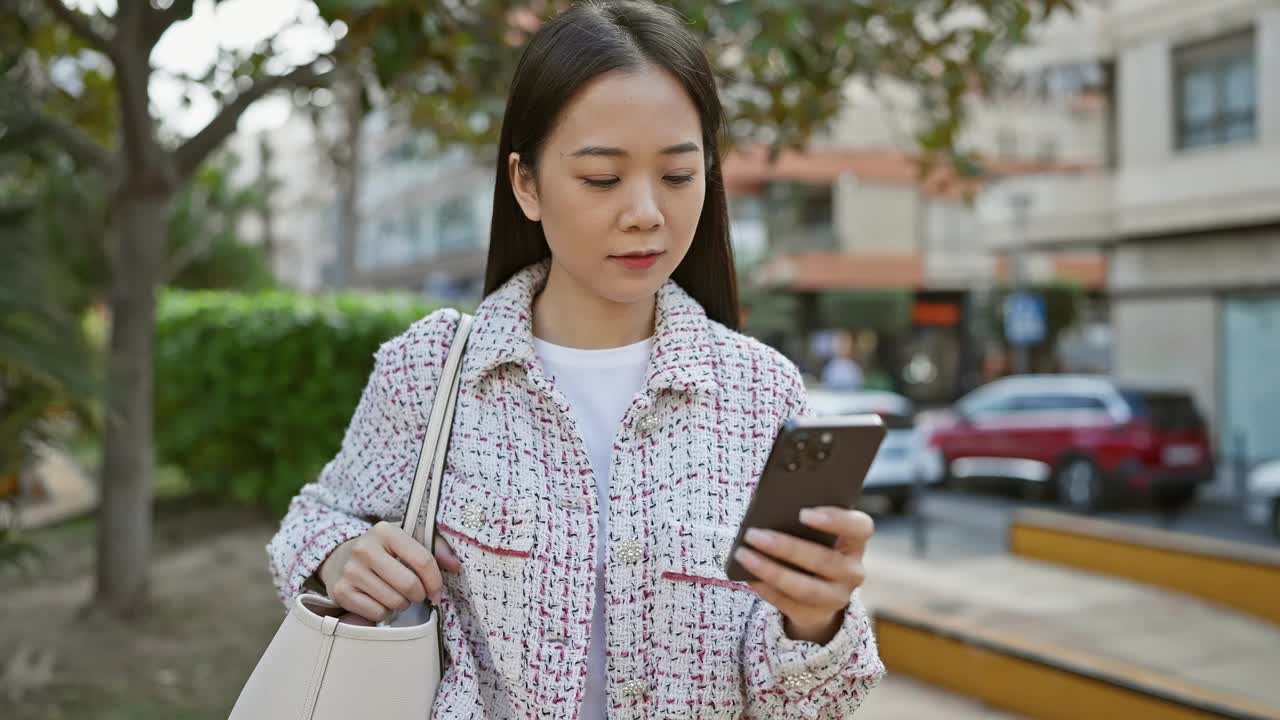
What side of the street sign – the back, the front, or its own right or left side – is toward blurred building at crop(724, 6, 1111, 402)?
back

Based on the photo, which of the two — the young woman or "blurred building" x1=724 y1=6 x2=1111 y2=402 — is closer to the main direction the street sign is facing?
the young woman

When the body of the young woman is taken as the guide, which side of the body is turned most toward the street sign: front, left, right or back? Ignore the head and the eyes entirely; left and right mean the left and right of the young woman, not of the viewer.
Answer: back

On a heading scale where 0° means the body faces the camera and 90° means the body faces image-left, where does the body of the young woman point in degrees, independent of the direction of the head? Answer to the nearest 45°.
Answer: approximately 0°

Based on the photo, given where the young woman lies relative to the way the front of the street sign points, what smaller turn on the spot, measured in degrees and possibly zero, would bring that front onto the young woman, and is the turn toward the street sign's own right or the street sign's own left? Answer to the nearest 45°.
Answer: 0° — it already faces them

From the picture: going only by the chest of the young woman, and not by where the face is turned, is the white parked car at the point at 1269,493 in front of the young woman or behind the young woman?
behind

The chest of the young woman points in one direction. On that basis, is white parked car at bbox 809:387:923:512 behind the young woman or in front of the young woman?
behind

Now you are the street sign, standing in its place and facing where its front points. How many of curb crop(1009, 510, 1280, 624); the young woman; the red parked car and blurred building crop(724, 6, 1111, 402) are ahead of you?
3

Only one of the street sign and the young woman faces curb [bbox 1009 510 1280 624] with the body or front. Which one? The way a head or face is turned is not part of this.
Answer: the street sign

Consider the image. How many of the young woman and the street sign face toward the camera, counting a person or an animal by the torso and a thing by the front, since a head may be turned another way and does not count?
2

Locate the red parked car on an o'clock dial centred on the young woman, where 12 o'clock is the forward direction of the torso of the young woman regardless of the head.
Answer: The red parked car is roughly at 7 o'clock from the young woman.
